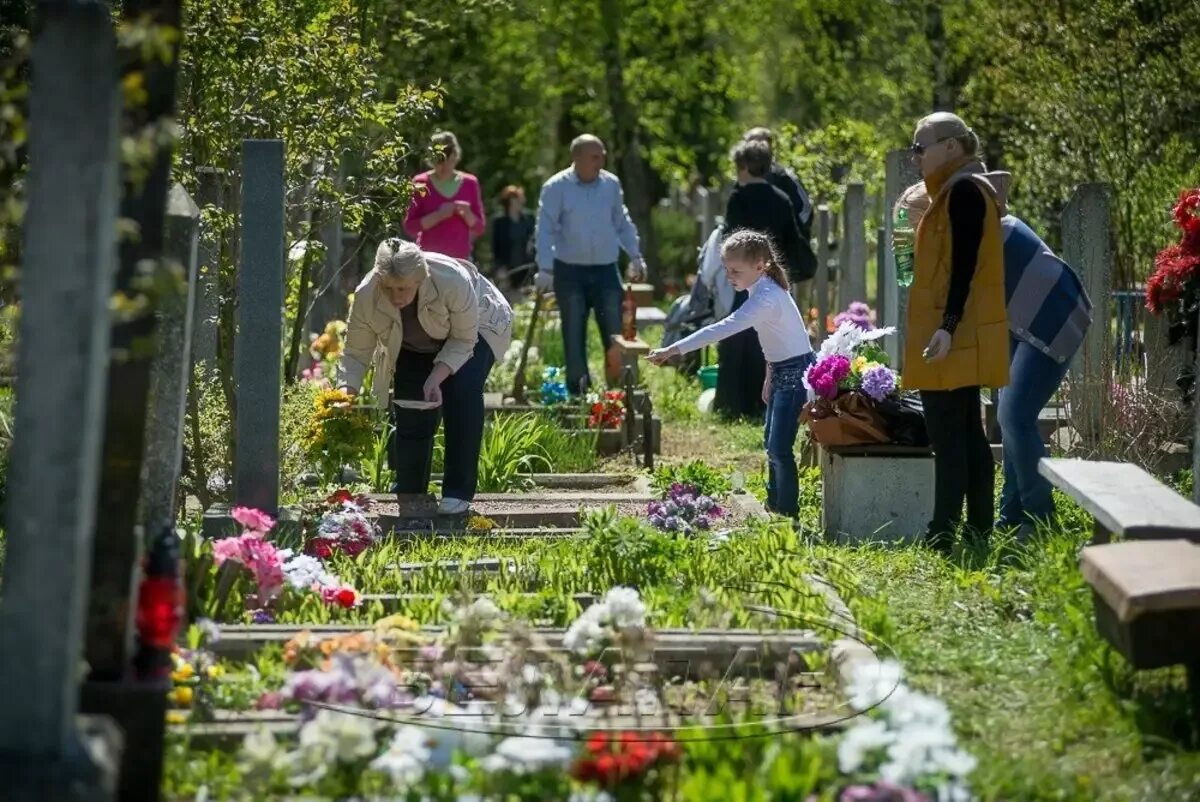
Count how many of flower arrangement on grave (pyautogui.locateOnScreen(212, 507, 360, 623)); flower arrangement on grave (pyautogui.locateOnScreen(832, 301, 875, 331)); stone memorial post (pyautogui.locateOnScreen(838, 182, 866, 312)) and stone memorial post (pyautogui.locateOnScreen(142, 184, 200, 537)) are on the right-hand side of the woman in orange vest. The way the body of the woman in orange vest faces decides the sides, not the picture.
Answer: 2

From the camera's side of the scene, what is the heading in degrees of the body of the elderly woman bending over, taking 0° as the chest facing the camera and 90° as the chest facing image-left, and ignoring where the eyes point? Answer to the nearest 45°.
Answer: approximately 45°

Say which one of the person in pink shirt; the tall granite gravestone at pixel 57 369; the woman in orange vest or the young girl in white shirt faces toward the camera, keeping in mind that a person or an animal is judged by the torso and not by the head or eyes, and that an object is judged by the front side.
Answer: the person in pink shirt

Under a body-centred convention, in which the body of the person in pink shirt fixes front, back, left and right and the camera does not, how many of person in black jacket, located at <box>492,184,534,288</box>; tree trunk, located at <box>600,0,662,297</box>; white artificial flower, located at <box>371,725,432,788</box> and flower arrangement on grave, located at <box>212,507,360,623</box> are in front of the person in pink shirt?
2

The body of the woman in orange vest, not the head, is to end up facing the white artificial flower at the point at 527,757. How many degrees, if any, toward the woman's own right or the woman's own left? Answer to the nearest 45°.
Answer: approximately 90° to the woman's own left

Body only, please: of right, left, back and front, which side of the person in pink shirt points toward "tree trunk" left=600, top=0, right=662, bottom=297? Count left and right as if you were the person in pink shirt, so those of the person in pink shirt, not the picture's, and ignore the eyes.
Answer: back

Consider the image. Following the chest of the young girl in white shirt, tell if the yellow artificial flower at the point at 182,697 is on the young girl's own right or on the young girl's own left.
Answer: on the young girl's own left

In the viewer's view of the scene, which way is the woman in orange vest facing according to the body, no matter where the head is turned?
to the viewer's left

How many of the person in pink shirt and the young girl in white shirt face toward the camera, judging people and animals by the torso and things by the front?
1
